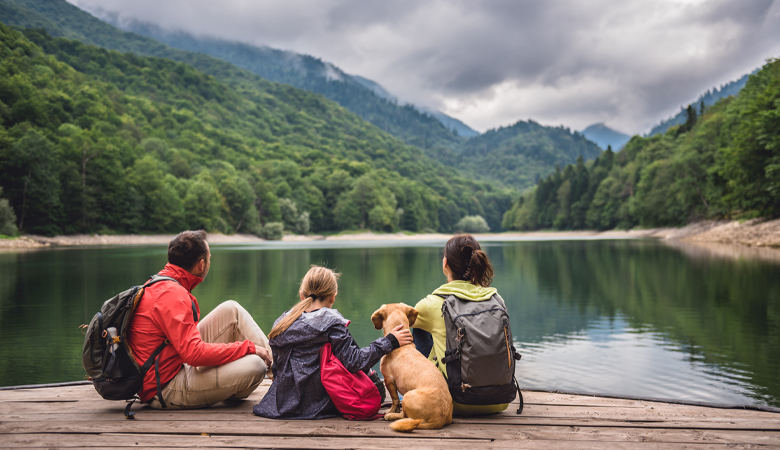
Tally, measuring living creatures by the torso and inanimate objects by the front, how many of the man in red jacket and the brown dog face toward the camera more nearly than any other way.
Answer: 0

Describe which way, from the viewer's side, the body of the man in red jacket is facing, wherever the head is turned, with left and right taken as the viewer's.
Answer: facing away from the viewer and to the right of the viewer

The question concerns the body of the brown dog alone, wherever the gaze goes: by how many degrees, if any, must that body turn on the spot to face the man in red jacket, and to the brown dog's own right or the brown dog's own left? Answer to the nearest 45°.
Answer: approximately 45° to the brown dog's own left

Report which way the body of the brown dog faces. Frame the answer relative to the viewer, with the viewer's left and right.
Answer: facing away from the viewer and to the left of the viewer

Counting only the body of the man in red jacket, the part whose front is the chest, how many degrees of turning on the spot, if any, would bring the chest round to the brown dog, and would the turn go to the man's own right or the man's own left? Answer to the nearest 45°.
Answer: approximately 90° to the man's own right

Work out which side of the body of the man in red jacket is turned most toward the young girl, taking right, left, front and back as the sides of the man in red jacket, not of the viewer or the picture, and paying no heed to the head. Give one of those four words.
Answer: front

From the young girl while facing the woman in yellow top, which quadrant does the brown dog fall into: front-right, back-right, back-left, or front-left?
front-right

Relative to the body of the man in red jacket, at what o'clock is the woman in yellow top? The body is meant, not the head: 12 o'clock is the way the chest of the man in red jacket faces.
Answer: The woman in yellow top is roughly at 2 o'clock from the man in red jacket.
